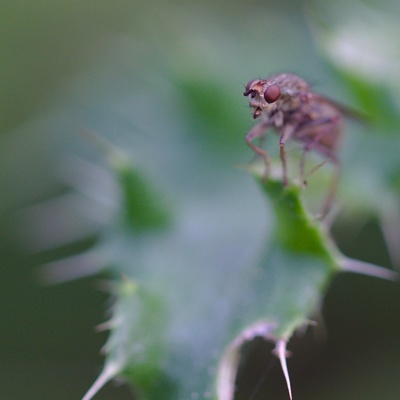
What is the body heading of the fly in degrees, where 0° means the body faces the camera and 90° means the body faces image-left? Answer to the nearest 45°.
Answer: approximately 45°
